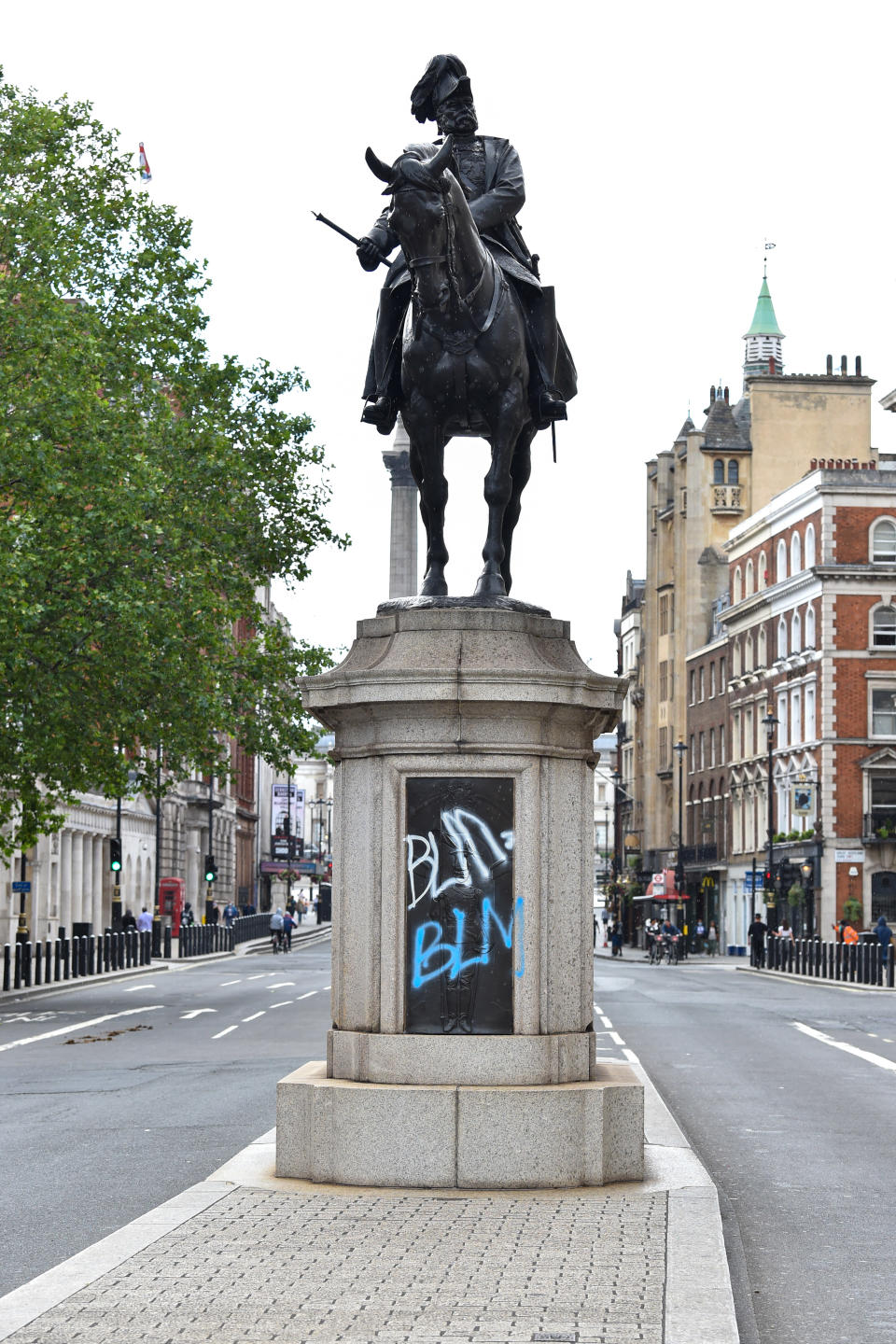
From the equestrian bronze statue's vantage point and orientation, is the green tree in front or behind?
behind

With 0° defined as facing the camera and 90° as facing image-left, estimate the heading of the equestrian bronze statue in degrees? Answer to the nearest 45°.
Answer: approximately 0°

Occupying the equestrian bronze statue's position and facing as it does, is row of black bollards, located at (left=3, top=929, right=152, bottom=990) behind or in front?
behind
